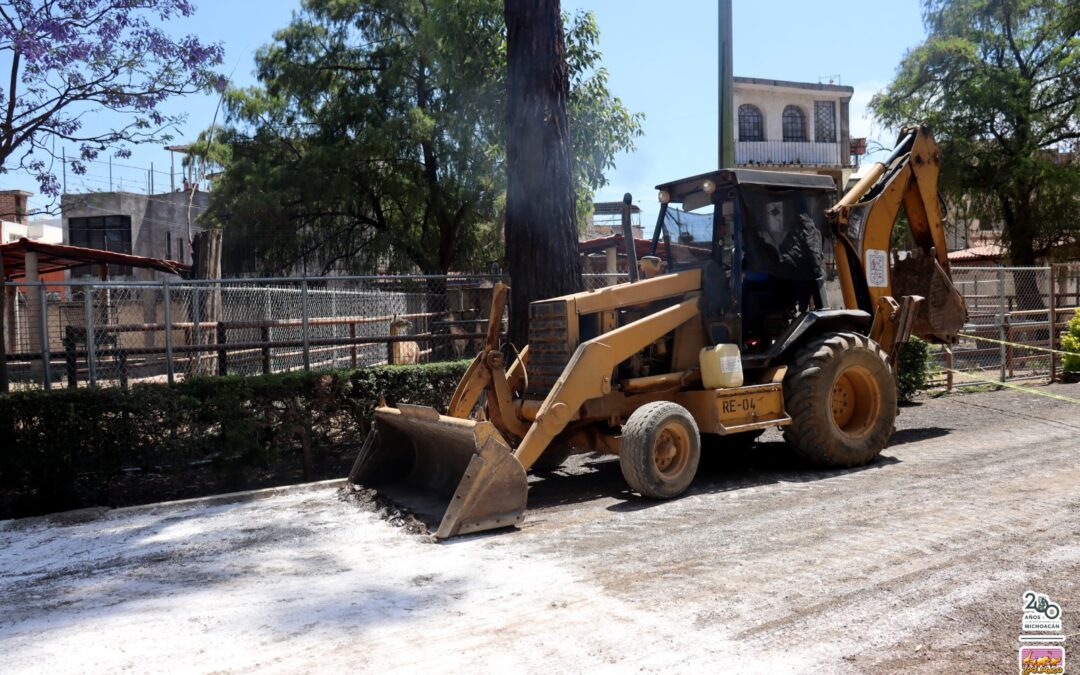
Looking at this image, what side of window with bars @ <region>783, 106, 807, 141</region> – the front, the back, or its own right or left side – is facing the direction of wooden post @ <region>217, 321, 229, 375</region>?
front

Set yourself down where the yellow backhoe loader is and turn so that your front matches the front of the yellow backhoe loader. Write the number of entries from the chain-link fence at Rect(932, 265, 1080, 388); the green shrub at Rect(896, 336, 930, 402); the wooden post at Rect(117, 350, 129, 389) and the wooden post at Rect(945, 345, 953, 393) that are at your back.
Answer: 3

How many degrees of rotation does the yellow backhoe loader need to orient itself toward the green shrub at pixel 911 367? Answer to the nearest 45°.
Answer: approximately 180°

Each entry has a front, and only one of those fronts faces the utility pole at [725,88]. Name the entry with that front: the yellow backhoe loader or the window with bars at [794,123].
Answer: the window with bars

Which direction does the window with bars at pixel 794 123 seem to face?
toward the camera

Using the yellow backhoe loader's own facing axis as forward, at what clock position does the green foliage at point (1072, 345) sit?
The green foliage is roughly at 6 o'clock from the yellow backhoe loader.

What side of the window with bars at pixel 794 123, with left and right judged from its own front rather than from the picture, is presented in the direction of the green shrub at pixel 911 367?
front

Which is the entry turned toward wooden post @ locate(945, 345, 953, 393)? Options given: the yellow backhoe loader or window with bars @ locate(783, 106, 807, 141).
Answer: the window with bars

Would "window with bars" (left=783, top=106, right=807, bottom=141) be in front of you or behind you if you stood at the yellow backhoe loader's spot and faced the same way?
behind

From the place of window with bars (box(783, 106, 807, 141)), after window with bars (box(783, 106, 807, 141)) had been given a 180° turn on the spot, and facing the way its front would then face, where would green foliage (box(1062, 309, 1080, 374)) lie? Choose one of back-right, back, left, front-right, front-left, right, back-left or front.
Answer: back

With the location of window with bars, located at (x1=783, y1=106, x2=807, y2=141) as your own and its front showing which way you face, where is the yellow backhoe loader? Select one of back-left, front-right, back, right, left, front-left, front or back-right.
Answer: front

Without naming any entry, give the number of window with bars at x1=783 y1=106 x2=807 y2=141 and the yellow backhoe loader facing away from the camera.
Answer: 0

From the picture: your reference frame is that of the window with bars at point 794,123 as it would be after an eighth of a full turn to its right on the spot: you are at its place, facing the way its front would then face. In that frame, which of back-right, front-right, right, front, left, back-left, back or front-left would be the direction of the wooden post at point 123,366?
front-left

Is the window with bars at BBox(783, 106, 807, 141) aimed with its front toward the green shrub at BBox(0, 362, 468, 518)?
yes

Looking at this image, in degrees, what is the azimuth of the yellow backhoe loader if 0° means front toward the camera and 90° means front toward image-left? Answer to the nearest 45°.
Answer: approximately 45°
